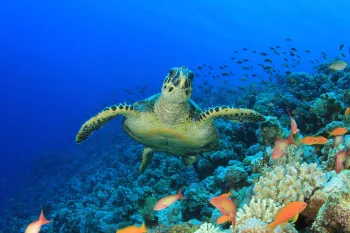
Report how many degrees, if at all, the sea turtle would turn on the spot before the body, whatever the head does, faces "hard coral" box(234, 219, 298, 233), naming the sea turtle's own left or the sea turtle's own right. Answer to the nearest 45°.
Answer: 0° — it already faces it

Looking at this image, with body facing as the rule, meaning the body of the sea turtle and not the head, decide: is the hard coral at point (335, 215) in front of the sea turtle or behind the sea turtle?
in front

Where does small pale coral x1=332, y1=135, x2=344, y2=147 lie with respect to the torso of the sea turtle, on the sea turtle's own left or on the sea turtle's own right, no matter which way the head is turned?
on the sea turtle's own left

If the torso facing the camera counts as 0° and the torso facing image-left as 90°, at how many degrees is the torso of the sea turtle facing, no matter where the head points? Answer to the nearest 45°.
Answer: approximately 0°
